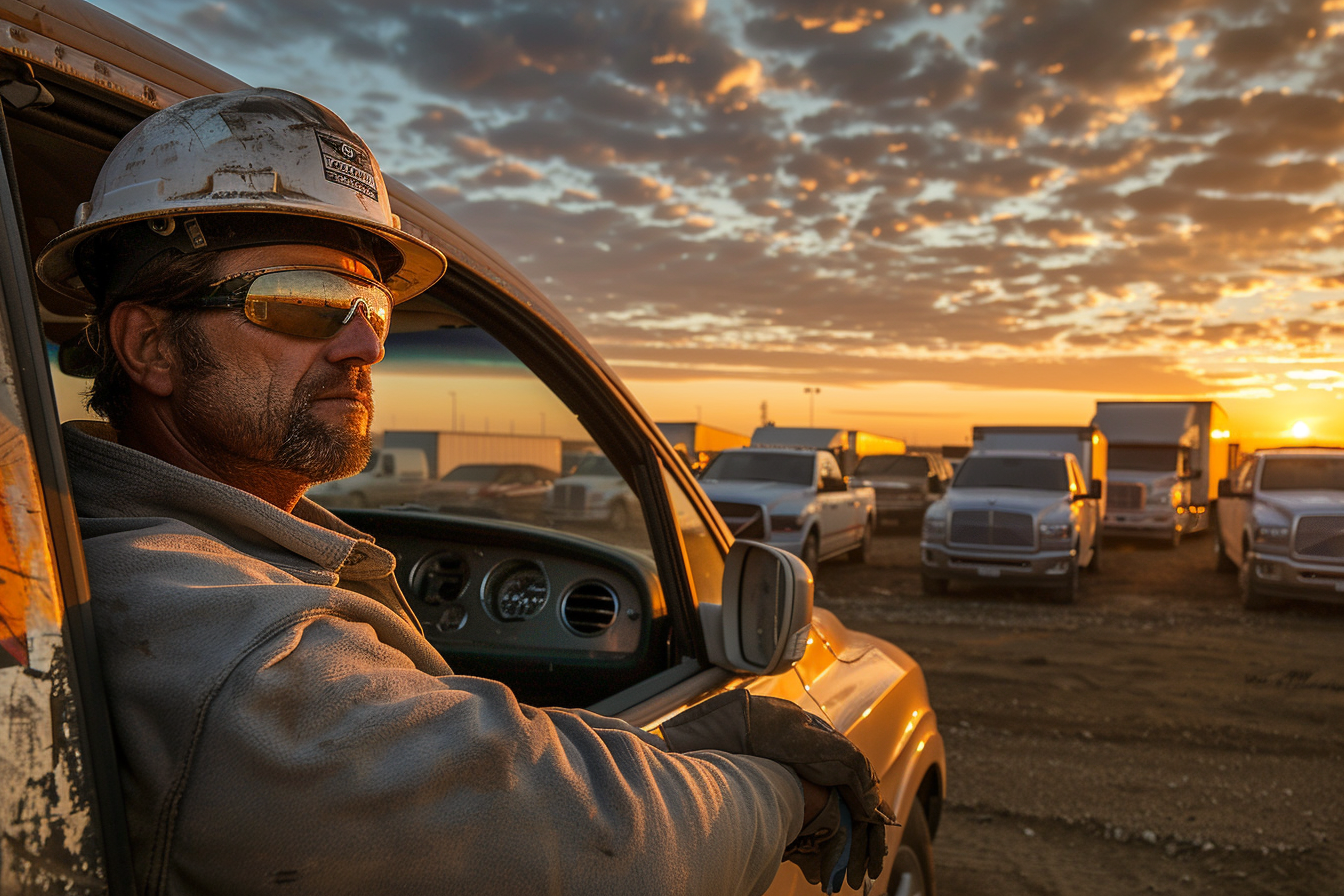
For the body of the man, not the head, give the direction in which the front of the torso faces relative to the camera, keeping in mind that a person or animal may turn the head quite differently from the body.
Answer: to the viewer's right

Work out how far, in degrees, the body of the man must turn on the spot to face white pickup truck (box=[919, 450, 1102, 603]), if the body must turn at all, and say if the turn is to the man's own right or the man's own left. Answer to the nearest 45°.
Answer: approximately 45° to the man's own left

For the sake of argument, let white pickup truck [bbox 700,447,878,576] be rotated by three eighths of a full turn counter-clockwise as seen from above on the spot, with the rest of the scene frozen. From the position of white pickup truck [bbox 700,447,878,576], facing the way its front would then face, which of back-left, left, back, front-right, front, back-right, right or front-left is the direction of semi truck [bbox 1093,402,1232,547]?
front-left

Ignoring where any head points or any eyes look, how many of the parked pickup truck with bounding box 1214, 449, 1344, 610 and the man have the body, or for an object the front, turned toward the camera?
1

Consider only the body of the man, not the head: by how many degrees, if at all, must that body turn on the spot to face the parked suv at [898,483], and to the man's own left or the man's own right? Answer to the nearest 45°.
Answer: approximately 45° to the man's own left

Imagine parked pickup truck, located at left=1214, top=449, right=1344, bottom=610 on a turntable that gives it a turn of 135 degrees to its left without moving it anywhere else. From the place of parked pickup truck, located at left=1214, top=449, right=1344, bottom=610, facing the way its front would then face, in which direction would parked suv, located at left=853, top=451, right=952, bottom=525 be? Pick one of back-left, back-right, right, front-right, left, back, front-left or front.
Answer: left

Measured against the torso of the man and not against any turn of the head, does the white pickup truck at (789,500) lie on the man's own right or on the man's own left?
on the man's own left

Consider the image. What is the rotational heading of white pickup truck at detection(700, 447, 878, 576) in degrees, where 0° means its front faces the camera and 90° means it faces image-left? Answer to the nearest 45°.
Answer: approximately 45°
